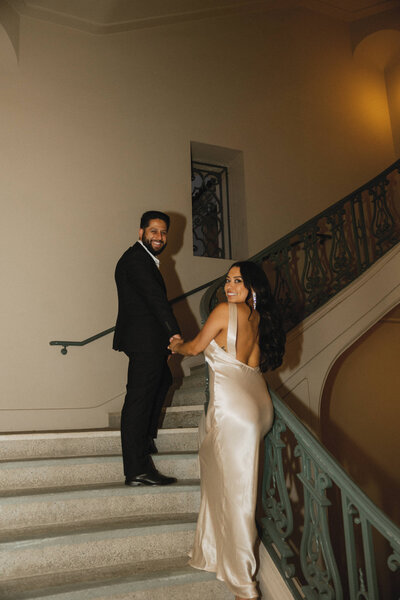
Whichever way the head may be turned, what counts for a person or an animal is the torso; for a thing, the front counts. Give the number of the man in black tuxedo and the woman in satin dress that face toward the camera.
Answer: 0

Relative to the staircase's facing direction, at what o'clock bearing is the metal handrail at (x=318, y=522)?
The metal handrail is roughly at 10 o'clock from the staircase.

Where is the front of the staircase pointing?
toward the camera

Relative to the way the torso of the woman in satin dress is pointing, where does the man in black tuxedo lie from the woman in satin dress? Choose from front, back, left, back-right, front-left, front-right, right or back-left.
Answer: front

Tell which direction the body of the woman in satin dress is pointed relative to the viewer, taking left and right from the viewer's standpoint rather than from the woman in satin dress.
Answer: facing away from the viewer and to the left of the viewer
